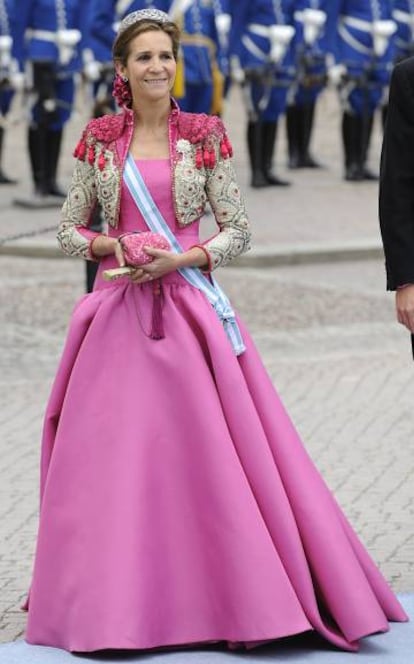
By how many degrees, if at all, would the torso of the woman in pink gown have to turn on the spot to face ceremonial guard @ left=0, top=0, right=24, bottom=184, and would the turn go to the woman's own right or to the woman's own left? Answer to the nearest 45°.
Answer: approximately 180°

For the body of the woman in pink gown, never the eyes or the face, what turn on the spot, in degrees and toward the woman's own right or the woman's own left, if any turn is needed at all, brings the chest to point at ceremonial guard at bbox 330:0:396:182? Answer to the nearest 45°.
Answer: approximately 180°

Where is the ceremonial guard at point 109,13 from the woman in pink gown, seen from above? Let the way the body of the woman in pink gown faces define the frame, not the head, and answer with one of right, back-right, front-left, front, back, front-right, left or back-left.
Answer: back

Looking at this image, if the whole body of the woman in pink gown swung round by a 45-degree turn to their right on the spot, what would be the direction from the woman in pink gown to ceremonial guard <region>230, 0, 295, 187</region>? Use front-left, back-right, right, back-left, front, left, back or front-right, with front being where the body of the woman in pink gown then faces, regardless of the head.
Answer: back-right

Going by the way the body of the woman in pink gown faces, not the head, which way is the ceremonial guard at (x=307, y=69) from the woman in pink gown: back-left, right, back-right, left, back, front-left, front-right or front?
back

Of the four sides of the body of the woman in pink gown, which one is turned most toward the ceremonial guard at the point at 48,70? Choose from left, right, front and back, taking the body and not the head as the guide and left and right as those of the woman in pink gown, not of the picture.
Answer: back

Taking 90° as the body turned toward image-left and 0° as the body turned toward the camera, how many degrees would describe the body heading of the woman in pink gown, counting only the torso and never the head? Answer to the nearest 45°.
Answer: approximately 0°

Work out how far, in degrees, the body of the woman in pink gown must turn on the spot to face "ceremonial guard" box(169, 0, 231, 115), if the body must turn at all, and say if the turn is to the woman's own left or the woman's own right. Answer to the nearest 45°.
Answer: approximately 180°
